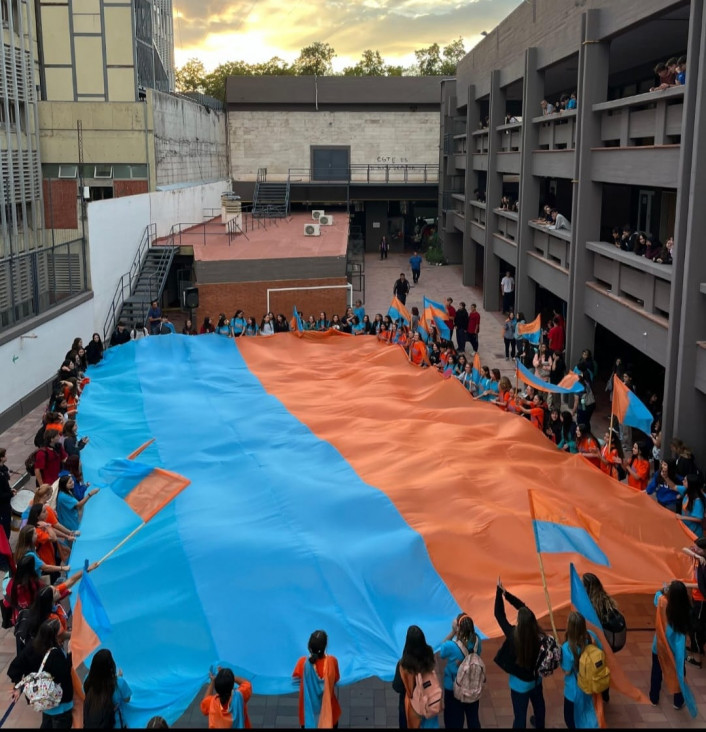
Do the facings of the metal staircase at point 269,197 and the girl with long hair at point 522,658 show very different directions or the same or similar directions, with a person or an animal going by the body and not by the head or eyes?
very different directions

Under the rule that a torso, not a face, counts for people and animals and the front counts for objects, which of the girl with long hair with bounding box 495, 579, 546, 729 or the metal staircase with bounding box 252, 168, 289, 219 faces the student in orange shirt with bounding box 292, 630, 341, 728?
the metal staircase

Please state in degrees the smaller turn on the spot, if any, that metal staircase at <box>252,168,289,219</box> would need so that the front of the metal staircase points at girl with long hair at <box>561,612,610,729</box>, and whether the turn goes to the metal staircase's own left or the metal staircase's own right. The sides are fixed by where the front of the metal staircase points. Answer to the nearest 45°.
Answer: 0° — it already faces them

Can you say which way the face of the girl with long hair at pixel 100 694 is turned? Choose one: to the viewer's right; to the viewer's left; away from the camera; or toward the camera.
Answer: away from the camera

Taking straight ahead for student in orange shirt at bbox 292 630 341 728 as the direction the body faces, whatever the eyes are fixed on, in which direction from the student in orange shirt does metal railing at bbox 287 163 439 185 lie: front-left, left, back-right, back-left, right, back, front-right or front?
front

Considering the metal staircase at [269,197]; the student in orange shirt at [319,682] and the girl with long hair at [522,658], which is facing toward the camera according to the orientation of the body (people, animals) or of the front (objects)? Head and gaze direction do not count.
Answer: the metal staircase

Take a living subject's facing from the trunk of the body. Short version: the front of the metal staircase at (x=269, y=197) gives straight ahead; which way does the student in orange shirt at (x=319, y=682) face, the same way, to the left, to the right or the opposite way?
the opposite way

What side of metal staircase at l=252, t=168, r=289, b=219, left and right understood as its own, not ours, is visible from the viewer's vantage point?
front

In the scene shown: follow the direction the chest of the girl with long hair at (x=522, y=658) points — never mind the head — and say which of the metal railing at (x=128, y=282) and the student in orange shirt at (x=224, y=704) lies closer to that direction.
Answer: the metal railing

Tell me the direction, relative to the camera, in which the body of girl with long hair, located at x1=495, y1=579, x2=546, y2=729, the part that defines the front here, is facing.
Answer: away from the camera

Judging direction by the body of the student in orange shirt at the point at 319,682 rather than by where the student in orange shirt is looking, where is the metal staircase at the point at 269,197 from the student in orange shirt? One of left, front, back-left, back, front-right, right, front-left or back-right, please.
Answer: front

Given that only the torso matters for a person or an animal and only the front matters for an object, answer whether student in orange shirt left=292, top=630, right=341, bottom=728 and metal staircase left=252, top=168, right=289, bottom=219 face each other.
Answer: yes

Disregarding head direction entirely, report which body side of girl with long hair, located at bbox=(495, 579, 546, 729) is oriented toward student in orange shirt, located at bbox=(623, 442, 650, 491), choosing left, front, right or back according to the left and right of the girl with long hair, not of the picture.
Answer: front

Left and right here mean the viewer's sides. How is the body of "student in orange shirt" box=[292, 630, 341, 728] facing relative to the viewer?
facing away from the viewer

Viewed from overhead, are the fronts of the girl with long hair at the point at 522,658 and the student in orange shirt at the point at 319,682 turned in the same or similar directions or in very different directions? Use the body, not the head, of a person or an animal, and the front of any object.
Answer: same or similar directions
